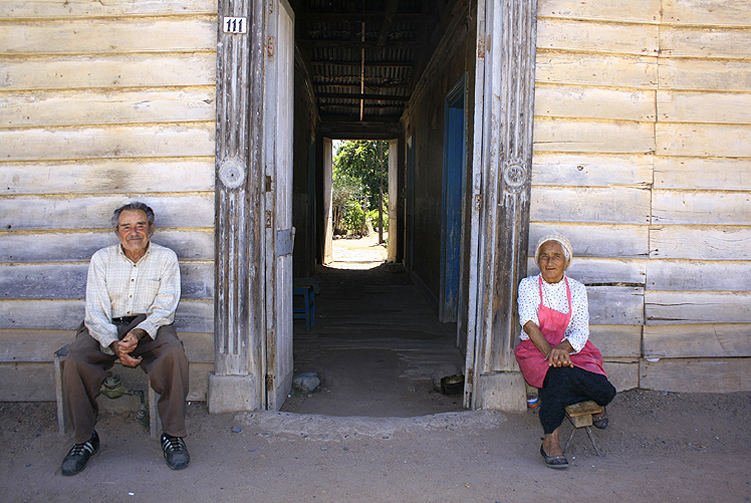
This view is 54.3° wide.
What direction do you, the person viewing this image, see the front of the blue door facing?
facing to the left of the viewer

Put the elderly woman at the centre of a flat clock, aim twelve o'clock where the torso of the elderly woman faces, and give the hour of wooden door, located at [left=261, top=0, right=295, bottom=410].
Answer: The wooden door is roughly at 3 o'clock from the elderly woman.

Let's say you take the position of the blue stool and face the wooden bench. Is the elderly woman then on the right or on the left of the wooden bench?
left

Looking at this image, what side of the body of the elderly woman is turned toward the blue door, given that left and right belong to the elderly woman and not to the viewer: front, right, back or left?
back

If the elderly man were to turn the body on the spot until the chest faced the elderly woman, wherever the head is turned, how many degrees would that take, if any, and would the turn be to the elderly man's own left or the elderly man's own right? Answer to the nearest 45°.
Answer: approximately 90° to the elderly man's own left

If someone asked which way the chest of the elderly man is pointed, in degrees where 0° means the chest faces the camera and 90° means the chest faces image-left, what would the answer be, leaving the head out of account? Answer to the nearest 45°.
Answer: approximately 0°
